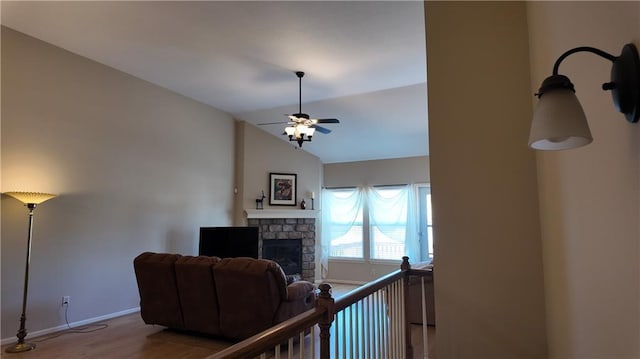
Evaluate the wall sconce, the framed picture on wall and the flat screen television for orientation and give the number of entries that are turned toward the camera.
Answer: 2

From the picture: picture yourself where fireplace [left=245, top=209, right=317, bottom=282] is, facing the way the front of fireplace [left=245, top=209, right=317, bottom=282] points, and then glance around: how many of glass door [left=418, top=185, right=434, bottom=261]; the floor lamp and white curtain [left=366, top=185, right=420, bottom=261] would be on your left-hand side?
2

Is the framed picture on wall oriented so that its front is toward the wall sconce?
yes

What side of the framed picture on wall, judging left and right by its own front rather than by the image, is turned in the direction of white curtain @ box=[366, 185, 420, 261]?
left

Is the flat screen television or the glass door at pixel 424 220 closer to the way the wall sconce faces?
the flat screen television

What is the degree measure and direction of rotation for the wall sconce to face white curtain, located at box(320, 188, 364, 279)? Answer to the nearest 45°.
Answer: approximately 45° to its right

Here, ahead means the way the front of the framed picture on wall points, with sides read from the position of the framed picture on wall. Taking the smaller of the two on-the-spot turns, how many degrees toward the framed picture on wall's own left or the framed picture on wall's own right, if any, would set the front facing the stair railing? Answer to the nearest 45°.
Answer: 0° — it already faces it

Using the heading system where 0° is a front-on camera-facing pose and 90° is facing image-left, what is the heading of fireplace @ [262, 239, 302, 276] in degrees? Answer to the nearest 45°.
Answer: approximately 0°

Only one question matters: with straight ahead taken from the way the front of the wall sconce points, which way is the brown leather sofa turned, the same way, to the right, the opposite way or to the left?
to the right

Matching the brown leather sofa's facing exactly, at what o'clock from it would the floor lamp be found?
The floor lamp is roughly at 8 o'clock from the brown leather sofa.

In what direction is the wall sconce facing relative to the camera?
to the viewer's left

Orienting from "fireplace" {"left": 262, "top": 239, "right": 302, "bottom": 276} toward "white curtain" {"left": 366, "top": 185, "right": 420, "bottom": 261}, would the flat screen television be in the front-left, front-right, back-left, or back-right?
back-right
